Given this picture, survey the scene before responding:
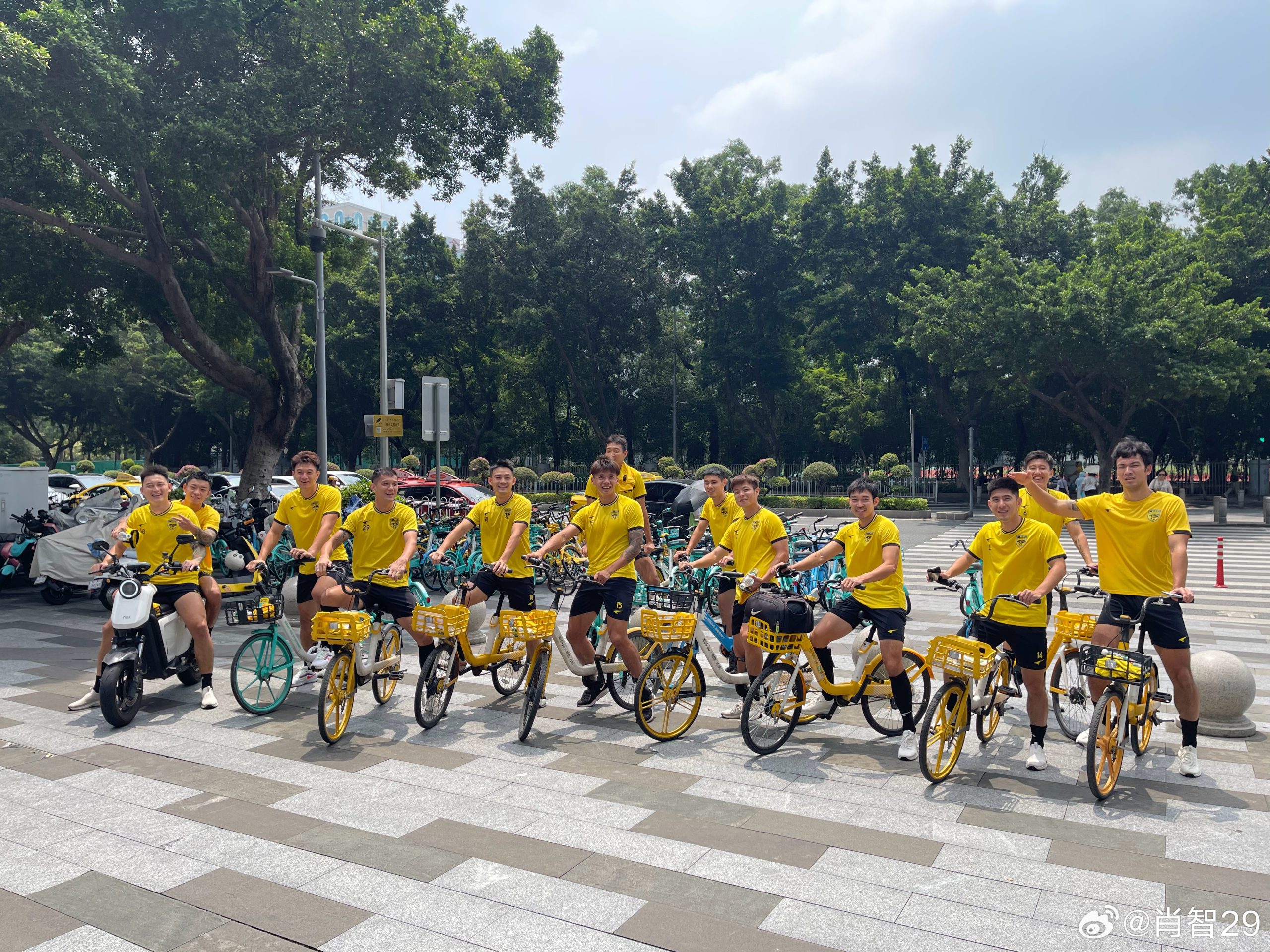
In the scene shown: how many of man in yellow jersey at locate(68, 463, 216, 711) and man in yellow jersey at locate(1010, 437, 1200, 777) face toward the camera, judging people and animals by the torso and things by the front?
2

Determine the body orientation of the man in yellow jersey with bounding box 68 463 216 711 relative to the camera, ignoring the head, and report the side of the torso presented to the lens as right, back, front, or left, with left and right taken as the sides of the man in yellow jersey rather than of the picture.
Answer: front

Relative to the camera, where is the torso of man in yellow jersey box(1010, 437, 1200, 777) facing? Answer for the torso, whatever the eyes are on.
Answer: toward the camera

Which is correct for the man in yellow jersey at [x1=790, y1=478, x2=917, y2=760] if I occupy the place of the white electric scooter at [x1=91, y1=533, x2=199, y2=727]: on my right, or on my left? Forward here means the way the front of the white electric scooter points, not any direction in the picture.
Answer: on my left

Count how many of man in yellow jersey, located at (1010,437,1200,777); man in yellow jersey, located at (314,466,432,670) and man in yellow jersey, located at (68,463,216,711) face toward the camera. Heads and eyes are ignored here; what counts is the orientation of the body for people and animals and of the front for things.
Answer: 3

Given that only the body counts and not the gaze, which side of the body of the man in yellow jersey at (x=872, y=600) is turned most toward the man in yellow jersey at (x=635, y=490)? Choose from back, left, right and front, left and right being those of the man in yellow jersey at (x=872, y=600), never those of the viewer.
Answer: right

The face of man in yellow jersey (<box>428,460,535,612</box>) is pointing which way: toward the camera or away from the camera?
toward the camera

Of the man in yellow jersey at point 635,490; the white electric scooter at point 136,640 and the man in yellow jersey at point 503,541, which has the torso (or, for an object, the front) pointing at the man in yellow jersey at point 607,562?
the man in yellow jersey at point 635,490

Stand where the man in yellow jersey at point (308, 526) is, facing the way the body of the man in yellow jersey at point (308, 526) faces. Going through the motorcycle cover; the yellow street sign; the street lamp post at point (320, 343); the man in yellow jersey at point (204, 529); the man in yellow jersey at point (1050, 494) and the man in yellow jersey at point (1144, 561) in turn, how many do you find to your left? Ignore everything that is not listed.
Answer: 2

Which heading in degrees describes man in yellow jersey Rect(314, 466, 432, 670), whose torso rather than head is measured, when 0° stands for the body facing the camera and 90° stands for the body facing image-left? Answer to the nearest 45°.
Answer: approximately 0°
